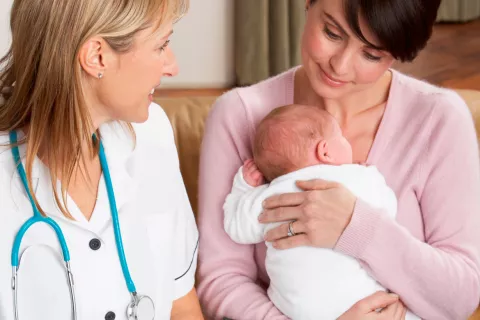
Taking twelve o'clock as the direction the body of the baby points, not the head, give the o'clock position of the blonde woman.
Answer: The blonde woman is roughly at 8 o'clock from the baby.

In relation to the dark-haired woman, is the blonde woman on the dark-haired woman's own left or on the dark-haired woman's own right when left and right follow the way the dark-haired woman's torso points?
on the dark-haired woman's own right

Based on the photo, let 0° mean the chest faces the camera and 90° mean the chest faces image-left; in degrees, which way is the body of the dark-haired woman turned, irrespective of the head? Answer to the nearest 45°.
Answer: approximately 0°

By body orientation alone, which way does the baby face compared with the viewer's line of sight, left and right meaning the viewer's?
facing away from the viewer

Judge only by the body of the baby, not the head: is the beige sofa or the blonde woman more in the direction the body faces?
the beige sofa

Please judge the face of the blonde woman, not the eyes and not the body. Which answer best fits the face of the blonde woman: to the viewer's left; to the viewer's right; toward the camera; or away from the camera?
to the viewer's right
